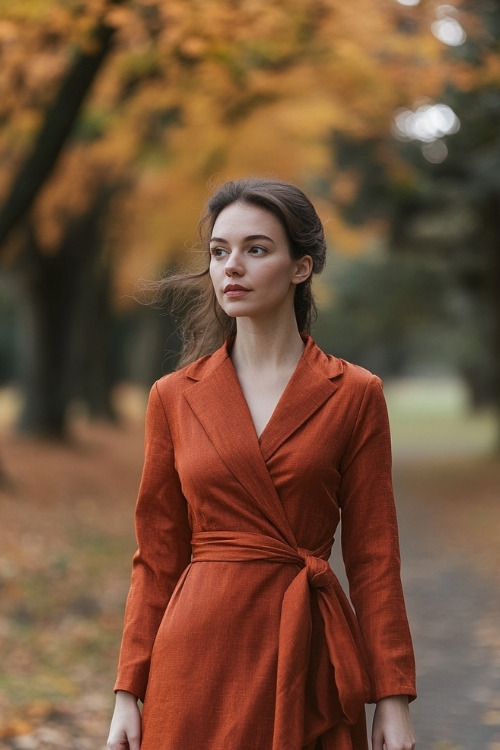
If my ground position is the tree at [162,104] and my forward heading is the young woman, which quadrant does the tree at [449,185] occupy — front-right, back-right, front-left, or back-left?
back-left

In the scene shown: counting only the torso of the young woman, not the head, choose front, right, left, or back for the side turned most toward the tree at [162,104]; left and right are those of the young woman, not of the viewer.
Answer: back

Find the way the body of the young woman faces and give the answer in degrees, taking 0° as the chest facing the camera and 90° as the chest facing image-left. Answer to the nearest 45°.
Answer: approximately 0°

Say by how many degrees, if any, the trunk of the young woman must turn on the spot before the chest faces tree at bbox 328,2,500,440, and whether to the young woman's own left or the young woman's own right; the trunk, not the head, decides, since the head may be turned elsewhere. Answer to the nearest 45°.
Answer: approximately 180°
